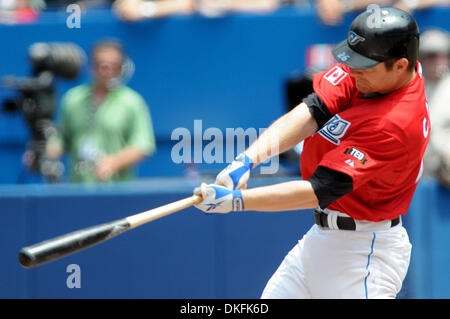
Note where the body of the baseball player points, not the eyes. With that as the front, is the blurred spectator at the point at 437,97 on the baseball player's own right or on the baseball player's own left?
on the baseball player's own right

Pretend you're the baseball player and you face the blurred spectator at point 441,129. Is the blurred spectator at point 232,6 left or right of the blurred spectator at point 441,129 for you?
left

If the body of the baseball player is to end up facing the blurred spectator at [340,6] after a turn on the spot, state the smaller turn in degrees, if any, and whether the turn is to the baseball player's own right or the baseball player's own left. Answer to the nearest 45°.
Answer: approximately 90° to the baseball player's own right

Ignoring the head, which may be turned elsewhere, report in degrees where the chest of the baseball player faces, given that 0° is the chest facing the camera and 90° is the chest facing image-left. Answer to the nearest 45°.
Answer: approximately 90°

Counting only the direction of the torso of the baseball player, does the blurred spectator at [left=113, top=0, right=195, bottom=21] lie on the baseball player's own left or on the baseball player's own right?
on the baseball player's own right

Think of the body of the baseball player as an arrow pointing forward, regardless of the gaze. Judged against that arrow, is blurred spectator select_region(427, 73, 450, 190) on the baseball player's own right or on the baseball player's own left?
on the baseball player's own right

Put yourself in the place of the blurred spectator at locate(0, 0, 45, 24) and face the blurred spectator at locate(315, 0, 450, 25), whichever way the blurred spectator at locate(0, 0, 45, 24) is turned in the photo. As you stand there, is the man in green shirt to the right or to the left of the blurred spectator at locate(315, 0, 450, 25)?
right

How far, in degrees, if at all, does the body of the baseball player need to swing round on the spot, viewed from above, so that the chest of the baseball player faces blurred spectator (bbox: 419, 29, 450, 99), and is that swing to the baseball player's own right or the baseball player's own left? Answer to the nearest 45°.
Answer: approximately 90° to the baseball player's own right

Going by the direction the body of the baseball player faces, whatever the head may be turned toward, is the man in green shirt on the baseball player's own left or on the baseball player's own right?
on the baseball player's own right
